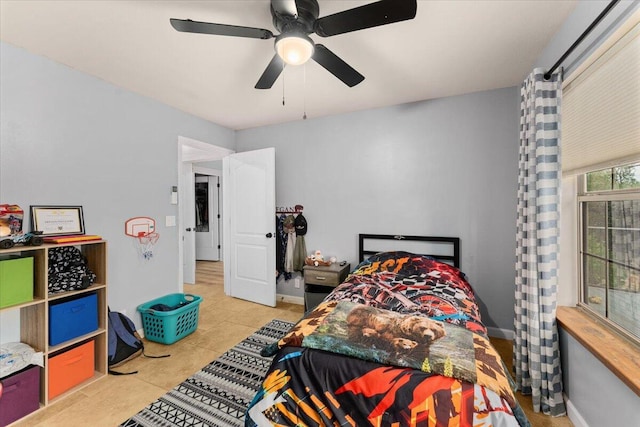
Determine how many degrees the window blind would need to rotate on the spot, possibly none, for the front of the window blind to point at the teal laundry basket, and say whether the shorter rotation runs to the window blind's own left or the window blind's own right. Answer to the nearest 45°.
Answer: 0° — it already faces it

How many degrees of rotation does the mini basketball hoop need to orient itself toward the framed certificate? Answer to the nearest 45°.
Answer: approximately 90° to its right

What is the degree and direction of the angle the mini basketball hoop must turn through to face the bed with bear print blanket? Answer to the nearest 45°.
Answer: approximately 45° to its right

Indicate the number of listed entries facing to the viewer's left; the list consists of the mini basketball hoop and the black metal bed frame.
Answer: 0

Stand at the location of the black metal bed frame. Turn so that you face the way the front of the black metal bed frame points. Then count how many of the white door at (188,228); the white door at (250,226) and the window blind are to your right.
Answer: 2

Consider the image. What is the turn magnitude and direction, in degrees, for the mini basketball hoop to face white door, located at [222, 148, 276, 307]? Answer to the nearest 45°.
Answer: approximately 45° to its left

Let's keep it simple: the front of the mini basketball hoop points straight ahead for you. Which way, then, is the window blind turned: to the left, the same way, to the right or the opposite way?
the opposite way

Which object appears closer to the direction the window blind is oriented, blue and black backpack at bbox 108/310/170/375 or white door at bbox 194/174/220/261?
the blue and black backpack

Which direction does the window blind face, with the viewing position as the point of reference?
facing the viewer and to the left of the viewer

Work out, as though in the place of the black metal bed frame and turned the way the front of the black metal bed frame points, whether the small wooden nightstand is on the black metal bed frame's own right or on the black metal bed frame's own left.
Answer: on the black metal bed frame's own right

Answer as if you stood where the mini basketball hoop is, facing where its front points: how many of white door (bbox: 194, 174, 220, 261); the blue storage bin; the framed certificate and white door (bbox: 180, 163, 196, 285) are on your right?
2

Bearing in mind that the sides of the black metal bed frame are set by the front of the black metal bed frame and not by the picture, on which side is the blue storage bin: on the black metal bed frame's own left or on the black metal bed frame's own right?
on the black metal bed frame's own right

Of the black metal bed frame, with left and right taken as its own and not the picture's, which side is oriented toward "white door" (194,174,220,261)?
right

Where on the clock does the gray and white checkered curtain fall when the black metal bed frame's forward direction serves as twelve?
The gray and white checkered curtain is roughly at 11 o'clock from the black metal bed frame.

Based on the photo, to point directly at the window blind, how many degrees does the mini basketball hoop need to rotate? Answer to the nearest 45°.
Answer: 0° — it already faces it

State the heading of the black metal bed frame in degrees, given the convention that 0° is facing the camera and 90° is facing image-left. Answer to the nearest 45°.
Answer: approximately 0°
